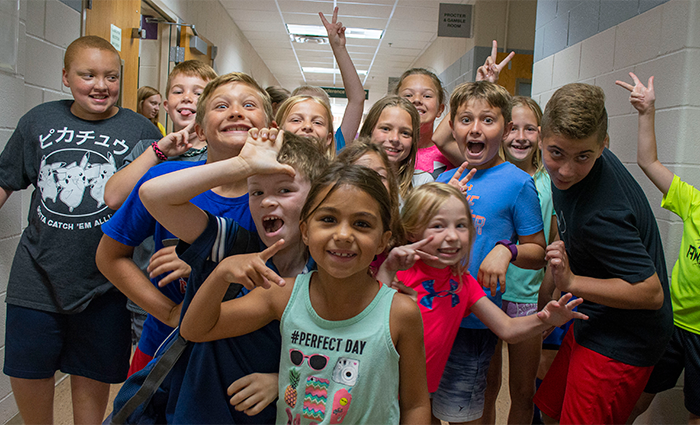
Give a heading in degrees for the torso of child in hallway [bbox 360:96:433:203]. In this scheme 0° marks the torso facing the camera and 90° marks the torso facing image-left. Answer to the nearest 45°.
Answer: approximately 0°

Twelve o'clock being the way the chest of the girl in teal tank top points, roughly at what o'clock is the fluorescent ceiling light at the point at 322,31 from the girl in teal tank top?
The fluorescent ceiling light is roughly at 6 o'clock from the girl in teal tank top.

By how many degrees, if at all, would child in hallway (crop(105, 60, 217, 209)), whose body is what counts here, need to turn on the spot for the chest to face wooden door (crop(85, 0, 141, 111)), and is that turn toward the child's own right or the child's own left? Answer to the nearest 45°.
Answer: approximately 180°

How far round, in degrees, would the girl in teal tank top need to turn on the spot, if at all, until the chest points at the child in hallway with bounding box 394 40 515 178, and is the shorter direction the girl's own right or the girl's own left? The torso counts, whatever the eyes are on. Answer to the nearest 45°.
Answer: approximately 180°

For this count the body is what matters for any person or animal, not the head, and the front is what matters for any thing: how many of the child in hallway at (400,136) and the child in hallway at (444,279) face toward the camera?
2

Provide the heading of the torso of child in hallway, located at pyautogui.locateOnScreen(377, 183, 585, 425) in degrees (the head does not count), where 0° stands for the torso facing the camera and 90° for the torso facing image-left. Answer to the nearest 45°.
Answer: approximately 0°

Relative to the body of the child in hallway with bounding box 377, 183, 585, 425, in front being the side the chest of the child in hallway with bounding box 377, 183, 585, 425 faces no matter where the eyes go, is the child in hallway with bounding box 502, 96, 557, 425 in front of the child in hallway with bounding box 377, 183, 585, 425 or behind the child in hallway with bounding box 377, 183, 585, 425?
behind

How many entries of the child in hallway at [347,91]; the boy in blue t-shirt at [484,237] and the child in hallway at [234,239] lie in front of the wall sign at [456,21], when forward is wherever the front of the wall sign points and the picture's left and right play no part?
3
